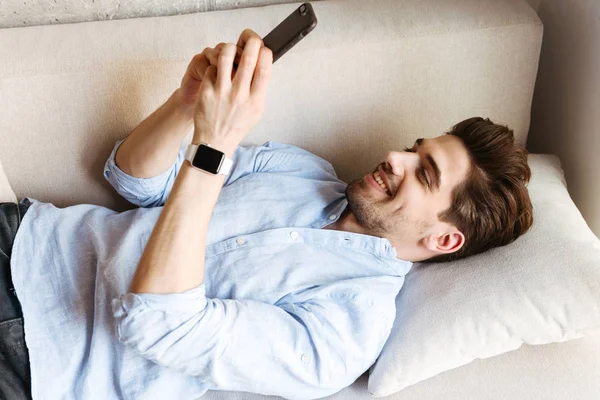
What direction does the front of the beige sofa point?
toward the camera
